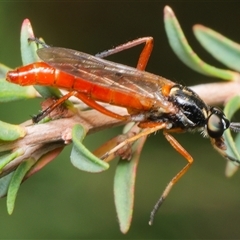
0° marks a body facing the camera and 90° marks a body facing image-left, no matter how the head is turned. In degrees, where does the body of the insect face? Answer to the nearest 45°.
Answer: approximately 270°
